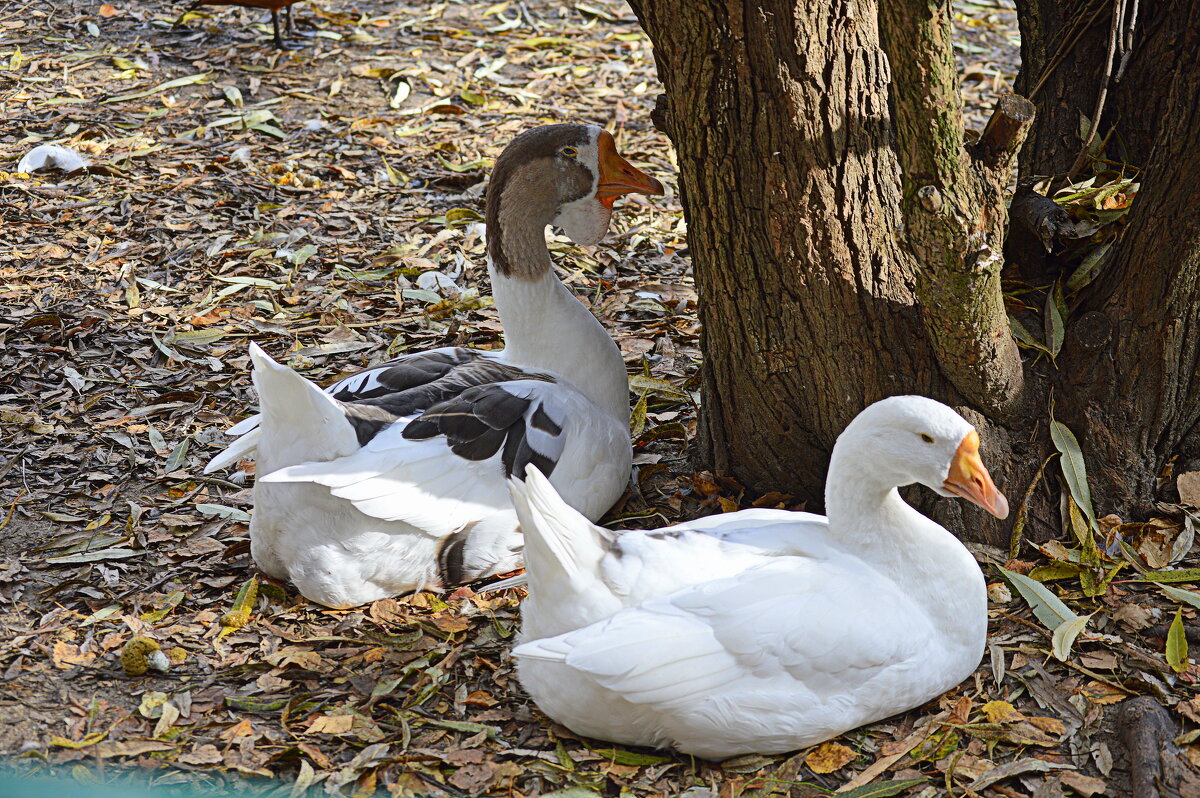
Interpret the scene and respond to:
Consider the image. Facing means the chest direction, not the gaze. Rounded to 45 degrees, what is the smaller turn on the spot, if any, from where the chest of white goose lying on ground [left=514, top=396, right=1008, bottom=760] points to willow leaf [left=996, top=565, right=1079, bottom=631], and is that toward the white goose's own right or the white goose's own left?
approximately 45° to the white goose's own left

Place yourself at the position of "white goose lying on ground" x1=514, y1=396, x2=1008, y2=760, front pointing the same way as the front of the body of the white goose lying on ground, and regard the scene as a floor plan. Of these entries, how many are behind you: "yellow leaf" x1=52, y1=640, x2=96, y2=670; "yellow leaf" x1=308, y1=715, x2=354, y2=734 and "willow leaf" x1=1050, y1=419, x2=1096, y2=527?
2

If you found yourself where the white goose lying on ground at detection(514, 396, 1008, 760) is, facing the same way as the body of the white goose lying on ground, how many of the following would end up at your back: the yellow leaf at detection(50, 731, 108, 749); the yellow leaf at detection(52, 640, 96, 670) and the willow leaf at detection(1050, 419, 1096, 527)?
2

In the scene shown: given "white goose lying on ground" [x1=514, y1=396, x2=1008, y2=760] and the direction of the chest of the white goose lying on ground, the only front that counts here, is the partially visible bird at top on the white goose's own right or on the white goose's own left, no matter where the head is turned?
on the white goose's own left

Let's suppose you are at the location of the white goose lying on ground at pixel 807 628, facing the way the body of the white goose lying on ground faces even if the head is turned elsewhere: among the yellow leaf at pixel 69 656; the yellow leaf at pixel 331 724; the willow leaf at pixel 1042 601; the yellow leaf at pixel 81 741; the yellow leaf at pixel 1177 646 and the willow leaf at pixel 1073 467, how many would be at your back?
3

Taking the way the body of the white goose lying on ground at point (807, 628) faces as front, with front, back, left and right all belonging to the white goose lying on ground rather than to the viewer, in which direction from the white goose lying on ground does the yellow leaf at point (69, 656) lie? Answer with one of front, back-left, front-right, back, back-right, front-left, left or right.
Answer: back

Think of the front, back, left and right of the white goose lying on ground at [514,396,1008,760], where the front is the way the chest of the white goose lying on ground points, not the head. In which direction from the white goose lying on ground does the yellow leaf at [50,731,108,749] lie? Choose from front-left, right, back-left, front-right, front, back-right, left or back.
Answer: back

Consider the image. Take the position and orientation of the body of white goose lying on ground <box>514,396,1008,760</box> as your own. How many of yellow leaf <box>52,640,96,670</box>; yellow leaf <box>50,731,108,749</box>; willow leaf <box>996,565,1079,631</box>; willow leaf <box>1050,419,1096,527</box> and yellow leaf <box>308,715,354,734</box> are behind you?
3

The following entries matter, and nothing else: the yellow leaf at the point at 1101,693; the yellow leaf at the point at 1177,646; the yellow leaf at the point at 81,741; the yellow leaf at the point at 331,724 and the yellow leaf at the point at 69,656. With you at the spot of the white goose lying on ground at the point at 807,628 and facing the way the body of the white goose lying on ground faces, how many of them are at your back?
3

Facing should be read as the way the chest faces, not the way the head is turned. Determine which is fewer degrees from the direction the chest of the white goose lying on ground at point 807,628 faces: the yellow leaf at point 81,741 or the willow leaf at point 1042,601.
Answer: the willow leaf

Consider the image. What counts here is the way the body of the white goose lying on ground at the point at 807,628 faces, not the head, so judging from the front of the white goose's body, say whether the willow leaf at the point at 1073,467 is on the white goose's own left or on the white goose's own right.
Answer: on the white goose's own left

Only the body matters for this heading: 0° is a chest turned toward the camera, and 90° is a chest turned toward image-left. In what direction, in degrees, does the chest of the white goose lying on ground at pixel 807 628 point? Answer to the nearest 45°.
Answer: approximately 270°

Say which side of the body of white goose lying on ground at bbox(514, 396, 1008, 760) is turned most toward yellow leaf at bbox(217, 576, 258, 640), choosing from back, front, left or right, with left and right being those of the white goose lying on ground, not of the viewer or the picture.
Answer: back
